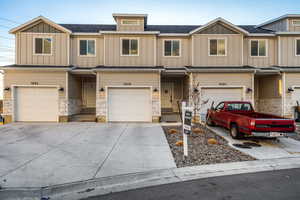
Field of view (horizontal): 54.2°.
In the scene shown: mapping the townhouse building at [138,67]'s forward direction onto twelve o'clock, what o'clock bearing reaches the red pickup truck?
The red pickup truck is roughly at 11 o'clock from the townhouse building.

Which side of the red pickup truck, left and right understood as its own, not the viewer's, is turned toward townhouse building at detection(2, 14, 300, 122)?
front

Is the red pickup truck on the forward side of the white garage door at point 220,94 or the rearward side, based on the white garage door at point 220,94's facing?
on the forward side

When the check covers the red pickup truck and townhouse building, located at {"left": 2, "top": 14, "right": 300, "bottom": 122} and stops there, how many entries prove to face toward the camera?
1

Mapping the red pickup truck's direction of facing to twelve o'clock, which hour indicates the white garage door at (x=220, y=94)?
The white garage door is roughly at 1 o'clock from the red pickup truck.

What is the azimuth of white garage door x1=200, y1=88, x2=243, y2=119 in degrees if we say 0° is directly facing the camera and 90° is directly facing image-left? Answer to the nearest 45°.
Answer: approximately 0°

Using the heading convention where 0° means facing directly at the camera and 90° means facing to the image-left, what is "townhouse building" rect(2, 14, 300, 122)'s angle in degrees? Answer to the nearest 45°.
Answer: approximately 0°

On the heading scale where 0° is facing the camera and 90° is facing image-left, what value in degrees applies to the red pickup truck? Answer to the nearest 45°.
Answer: approximately 135°

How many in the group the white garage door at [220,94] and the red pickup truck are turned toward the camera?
1
